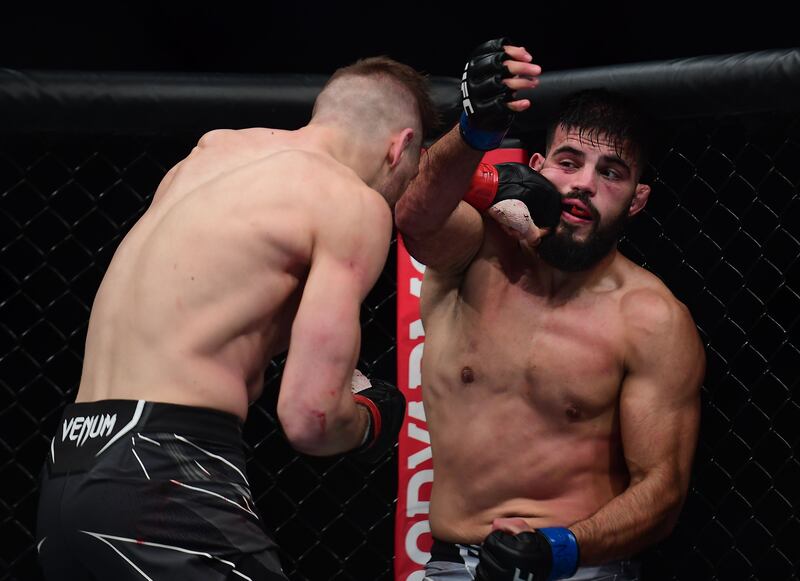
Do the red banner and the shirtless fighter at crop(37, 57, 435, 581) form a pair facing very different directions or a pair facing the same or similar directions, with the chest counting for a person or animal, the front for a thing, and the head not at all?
very different directions

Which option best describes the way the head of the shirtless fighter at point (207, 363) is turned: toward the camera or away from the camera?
away from the camera

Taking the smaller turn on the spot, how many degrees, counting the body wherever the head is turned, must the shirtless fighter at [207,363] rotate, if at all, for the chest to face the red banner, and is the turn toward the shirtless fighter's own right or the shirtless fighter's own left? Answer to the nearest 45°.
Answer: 0° — they already face it

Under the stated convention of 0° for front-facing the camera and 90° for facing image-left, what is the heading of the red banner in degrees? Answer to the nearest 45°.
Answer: approximately 0°

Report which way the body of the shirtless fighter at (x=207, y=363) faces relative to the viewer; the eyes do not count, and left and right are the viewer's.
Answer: facing away from the viewer and to the right of the viewer

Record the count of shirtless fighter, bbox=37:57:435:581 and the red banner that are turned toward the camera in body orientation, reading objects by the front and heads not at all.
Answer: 1
